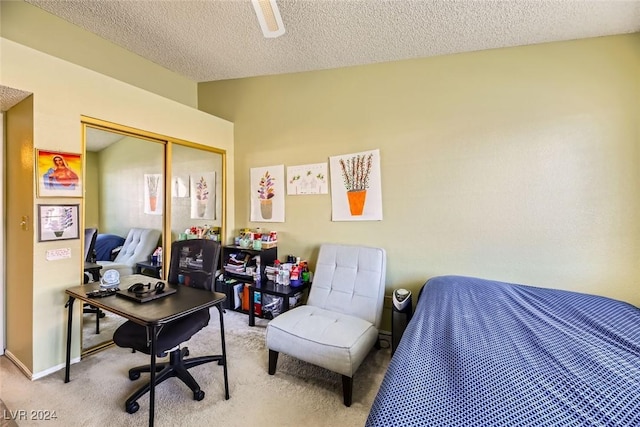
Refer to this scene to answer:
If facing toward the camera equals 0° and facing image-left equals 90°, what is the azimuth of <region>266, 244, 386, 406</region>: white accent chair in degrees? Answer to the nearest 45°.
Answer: approximately 45°

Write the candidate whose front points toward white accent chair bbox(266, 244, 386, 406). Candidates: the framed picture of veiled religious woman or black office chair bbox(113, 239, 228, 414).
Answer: the framed picture of veiled religious woman

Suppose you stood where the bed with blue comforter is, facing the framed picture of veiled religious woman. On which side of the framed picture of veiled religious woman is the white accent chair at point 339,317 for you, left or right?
right

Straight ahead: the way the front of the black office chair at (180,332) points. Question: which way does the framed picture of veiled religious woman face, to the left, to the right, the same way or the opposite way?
to the left

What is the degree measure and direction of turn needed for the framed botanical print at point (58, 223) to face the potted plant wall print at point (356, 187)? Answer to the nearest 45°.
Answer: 0° — it already faces it

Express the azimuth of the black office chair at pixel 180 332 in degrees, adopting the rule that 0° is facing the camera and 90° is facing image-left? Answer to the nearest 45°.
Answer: approximately 45°

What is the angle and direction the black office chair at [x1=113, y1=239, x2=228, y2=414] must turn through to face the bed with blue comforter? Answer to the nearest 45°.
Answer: approximately 90° to its left
